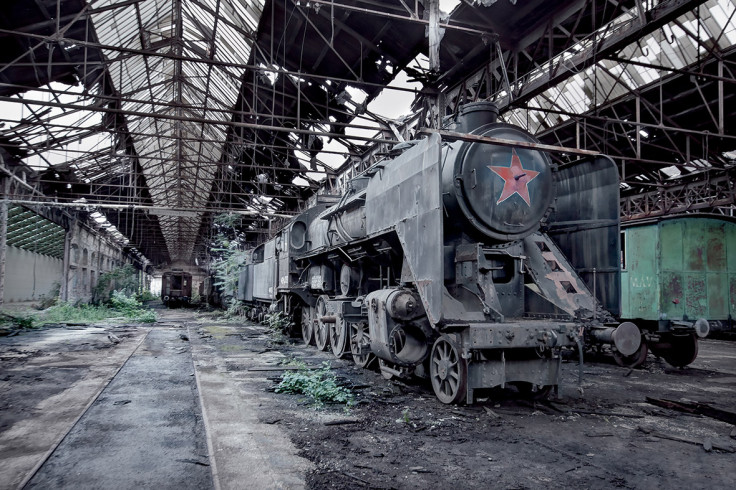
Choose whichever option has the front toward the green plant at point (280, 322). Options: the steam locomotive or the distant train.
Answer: the distant train

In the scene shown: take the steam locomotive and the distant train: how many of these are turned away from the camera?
0

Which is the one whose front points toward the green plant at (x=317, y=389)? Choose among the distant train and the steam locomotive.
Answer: the distant train

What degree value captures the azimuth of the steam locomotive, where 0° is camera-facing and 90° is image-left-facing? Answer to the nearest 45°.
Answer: approximately 315°

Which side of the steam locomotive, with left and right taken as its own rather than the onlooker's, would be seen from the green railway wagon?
left

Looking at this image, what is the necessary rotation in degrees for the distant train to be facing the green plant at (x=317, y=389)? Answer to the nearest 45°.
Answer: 0° — it already faces it

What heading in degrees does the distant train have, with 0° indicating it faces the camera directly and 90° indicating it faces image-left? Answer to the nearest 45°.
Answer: approximately 0°
